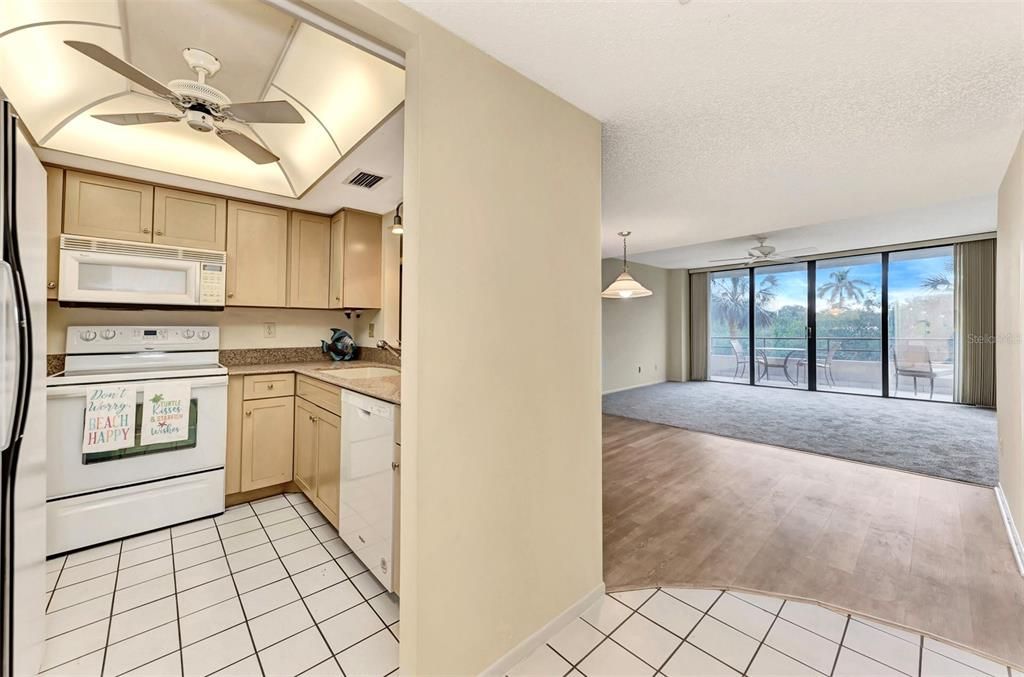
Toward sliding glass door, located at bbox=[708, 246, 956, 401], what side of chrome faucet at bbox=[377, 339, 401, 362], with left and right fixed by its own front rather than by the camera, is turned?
back

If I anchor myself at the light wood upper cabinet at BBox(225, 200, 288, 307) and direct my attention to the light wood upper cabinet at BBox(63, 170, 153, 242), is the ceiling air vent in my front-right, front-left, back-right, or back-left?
back-left

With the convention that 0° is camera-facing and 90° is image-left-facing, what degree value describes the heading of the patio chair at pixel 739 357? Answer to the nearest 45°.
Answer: approximately 270°

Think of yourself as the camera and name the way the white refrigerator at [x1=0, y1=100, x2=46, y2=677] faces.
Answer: facing to the right of the viewer

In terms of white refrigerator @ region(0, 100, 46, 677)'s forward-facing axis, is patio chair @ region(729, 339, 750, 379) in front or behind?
in front

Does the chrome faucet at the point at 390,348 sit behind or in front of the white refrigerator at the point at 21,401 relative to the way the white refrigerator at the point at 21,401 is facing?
in front

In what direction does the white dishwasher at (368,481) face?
to the viewer's left

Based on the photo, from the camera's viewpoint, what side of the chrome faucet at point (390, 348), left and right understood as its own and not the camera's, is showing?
left

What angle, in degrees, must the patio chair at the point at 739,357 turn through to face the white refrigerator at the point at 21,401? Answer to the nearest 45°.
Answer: approximately 90° to its right

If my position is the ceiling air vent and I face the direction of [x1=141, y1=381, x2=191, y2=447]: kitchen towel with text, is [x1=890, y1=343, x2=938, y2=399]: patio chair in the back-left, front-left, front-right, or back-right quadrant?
back-right

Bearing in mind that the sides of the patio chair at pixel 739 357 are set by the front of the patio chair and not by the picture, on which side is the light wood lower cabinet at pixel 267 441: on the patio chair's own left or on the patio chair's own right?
on the patio chair's own right

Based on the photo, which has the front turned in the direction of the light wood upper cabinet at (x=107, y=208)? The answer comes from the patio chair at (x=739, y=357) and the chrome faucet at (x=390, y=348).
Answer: the chrome faucet

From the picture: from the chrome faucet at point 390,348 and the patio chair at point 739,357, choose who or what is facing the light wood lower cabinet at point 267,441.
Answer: the chrome faucet
